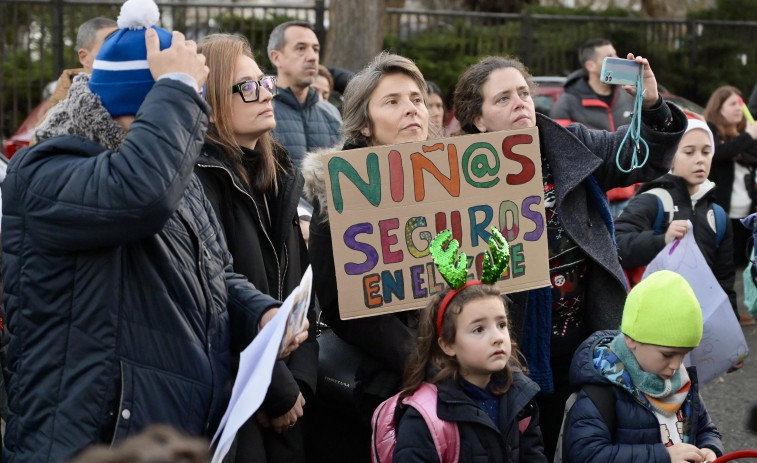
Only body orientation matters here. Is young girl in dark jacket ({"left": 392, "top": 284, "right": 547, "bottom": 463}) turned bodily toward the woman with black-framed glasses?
no

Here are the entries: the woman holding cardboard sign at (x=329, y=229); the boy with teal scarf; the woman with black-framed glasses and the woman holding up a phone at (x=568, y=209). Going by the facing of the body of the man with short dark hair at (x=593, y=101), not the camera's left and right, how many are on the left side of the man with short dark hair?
0

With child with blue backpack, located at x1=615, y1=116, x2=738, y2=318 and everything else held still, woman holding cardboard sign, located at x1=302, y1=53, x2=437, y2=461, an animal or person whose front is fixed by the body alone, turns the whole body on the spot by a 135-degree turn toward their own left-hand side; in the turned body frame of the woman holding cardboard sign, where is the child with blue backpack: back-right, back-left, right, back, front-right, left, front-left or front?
front-right

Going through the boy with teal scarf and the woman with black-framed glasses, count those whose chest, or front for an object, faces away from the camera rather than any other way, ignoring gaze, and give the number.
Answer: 0

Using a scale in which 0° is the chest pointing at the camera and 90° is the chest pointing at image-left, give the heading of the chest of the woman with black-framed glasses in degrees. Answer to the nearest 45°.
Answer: approximately 315°

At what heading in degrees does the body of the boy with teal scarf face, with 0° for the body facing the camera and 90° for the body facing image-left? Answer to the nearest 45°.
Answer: approximately 315°

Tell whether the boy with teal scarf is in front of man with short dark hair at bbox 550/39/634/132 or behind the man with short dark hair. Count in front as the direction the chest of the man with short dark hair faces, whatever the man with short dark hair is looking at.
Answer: in front

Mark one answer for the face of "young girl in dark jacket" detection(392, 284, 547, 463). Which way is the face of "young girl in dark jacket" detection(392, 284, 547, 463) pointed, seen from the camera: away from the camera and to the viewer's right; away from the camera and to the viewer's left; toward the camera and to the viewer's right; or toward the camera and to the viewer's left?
toward the camera and to the viewer's right

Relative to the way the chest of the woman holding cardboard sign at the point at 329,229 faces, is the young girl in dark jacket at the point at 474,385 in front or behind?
in front

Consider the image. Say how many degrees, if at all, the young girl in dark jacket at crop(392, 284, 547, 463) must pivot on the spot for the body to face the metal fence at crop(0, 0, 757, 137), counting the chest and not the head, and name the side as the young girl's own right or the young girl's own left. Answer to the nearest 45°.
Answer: approximately 135° to the young girl's own left

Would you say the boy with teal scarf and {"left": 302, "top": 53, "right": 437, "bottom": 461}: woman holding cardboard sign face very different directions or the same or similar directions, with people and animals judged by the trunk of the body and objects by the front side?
same or similar directions

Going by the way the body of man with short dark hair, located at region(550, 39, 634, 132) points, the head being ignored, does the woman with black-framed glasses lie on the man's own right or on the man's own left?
on the man's own right

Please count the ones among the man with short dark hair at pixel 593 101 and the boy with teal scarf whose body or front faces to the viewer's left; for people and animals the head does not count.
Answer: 0

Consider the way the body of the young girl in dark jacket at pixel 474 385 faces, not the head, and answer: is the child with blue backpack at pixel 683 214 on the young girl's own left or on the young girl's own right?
on the young girl's own left

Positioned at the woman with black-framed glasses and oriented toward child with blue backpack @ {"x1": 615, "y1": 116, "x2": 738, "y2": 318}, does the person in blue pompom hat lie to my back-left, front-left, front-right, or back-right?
back-right

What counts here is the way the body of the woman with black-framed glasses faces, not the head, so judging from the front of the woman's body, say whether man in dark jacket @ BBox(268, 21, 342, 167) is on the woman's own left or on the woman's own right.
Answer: on the woman's own left

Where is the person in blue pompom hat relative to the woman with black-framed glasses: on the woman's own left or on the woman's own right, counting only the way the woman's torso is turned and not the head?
on the woman's own right
